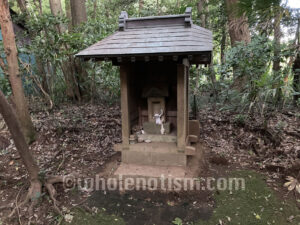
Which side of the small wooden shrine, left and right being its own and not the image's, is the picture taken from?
front

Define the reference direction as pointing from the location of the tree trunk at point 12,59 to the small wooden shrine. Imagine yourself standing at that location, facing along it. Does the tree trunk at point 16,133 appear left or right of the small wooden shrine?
right

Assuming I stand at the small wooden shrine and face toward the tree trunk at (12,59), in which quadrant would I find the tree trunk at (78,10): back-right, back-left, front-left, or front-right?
front-right

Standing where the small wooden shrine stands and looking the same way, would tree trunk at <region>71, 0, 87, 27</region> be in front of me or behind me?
behind

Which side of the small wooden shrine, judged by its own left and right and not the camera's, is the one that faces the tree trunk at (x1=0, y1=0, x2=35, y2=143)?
right

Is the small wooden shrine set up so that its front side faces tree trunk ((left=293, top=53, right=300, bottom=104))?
no

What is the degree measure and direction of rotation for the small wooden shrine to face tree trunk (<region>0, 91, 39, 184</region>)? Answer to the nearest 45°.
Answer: approximately 45° to its right
